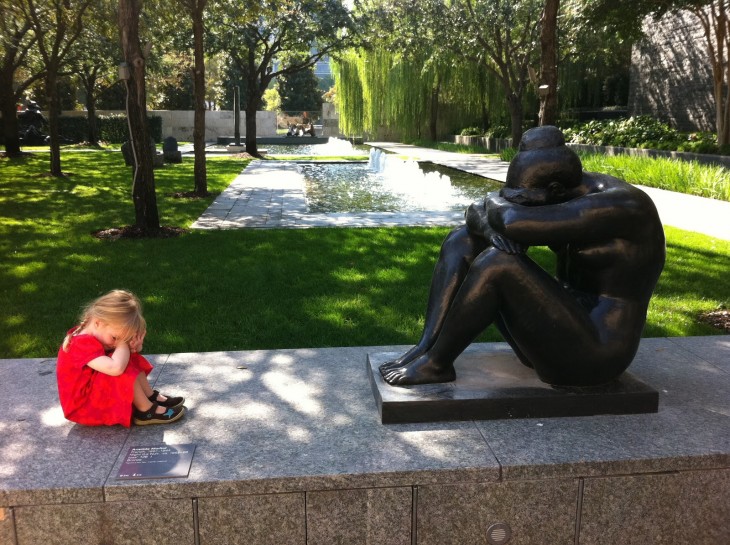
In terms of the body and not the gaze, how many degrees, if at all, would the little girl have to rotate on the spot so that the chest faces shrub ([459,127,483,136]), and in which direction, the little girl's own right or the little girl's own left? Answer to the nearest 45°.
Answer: approximately 45° to the little girl's own left

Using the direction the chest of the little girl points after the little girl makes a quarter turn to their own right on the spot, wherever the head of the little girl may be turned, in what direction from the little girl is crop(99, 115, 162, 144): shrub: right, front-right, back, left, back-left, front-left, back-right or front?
back

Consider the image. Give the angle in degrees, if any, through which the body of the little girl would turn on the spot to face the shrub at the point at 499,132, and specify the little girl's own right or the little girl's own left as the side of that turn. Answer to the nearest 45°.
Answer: approximately 45° to the little girl's own left

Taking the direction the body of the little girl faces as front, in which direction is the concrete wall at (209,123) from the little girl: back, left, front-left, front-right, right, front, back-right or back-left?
left

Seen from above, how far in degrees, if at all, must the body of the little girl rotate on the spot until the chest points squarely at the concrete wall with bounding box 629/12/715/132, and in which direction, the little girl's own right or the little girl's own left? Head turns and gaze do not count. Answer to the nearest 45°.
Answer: approximately 45° to the little girl's own left

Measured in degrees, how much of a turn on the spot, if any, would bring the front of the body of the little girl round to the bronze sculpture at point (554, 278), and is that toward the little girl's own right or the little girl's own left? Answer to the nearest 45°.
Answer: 0° — they already face it

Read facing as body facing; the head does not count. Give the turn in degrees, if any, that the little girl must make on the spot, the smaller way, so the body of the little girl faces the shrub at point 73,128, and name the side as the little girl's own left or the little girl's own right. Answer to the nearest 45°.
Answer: approximately 90° to the little girl's own left

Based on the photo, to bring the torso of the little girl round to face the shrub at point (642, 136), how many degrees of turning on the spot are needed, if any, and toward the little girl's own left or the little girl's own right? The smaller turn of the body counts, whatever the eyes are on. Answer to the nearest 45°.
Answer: approximately 45° to the little girl's own left

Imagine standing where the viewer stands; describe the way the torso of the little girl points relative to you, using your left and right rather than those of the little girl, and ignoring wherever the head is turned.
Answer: facing to the right of the viewer
